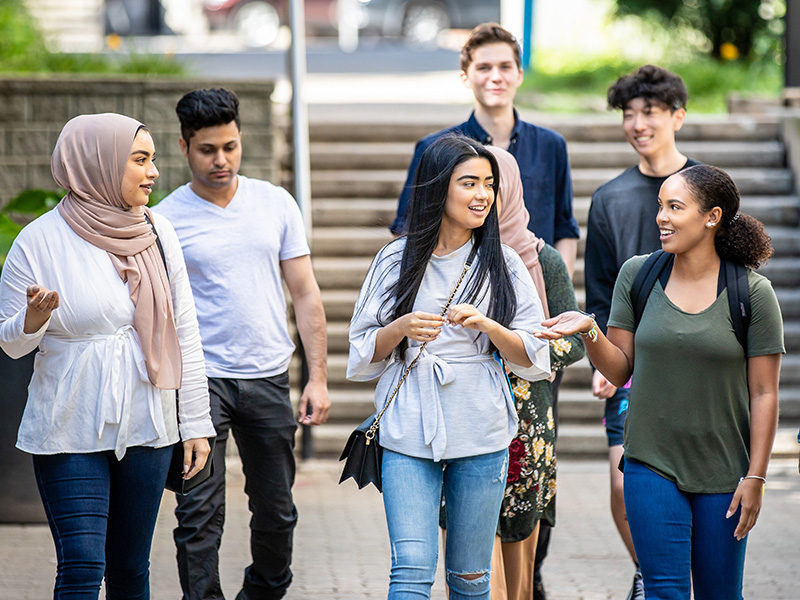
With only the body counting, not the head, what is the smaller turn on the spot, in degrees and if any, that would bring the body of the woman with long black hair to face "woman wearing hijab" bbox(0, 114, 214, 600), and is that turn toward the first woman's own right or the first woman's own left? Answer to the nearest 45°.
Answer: approximately 90° to the first woman's own right

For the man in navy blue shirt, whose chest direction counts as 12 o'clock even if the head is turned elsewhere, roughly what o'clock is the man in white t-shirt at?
The man in white t-shirt is roughly at 2 o'clock from the man in navy blue shirt.

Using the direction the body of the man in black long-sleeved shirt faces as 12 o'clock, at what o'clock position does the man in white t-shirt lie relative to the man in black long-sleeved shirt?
The man in white t-shirt is roughly at 2 o'clock from the man in black long-sleeved shirt.

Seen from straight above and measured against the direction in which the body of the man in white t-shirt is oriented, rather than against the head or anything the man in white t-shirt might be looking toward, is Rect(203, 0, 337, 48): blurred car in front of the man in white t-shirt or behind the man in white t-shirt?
behind

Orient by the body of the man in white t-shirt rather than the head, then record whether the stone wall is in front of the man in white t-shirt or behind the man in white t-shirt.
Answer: behind

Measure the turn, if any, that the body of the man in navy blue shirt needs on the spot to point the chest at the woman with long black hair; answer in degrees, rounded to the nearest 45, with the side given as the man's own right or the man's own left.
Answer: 0° — they already face them

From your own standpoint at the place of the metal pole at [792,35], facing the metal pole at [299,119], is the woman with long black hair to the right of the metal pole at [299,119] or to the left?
left

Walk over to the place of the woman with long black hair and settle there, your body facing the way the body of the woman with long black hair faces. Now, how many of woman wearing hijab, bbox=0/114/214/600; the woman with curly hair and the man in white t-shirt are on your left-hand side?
1
